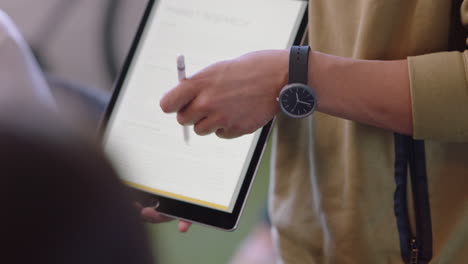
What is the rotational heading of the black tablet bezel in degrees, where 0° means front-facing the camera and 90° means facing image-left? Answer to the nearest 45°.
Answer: approximately 0°
